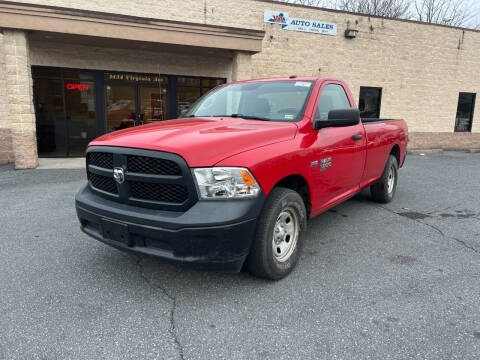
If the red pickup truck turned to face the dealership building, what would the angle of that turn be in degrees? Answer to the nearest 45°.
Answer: approximately 135° to its right

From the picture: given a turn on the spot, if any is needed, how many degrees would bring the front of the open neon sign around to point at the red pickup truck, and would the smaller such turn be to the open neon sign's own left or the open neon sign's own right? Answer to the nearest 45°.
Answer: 0° — it already faces it

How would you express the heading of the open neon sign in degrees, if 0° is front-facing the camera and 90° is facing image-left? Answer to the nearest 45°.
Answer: approximately 0°

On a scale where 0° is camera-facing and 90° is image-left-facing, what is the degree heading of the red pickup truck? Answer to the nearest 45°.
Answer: approximately 45°

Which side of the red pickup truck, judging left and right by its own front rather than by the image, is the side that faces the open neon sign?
right
